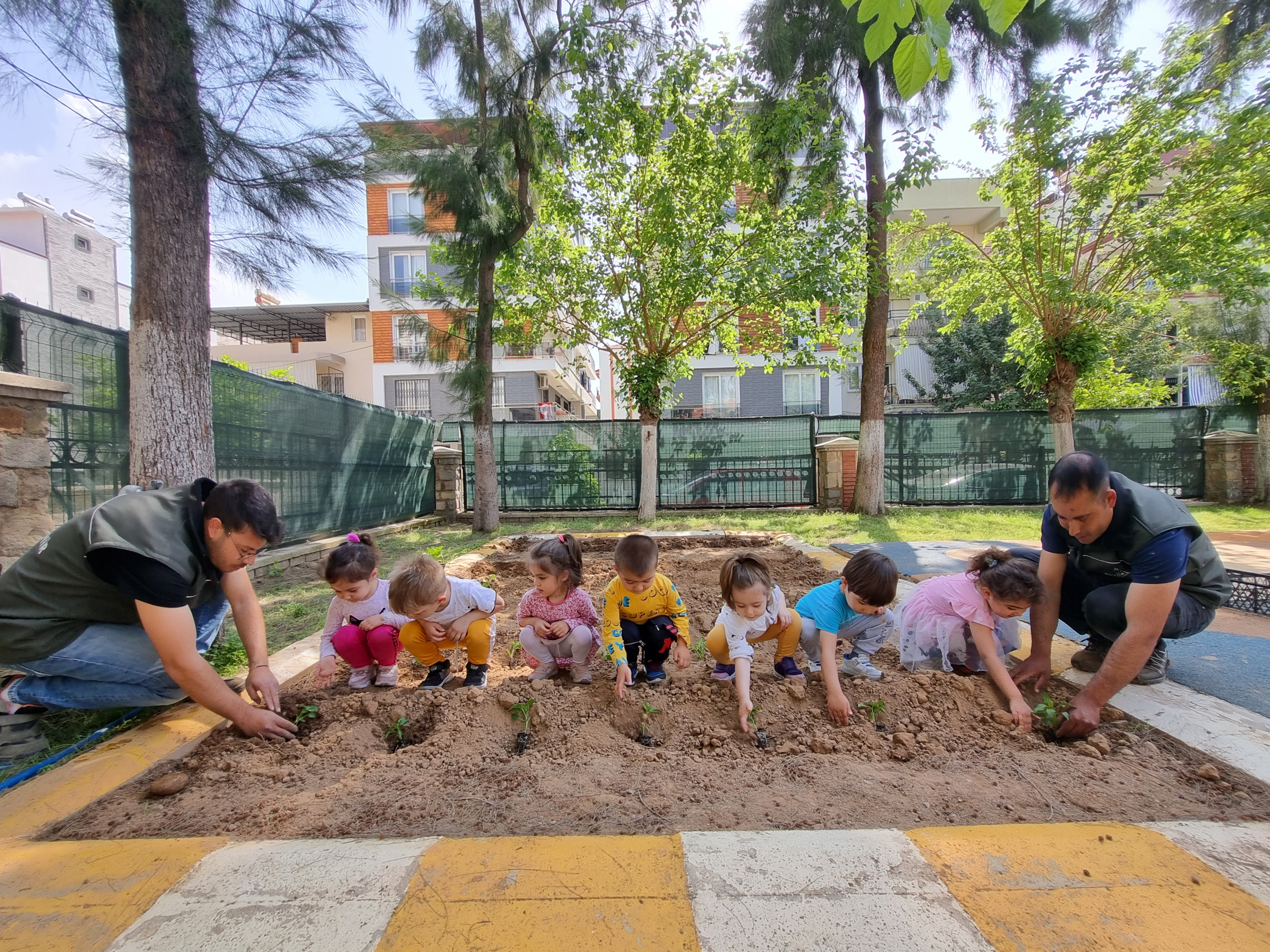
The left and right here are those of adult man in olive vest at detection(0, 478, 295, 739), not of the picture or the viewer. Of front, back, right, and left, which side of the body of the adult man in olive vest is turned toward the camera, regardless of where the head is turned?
right

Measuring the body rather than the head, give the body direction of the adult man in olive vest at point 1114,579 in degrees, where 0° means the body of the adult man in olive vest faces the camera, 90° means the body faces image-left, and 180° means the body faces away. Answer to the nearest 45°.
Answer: approximately 45°

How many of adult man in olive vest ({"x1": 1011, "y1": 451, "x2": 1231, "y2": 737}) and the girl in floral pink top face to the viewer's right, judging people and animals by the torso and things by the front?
0

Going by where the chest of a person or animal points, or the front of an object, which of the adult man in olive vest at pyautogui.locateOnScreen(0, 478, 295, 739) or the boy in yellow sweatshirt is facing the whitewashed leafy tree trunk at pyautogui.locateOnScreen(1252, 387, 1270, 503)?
the adult man in olive vest

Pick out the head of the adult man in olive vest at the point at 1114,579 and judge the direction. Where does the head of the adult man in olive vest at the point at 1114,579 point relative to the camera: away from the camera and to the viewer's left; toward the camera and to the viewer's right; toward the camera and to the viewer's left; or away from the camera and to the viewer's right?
toward the camera and to the viewer's left

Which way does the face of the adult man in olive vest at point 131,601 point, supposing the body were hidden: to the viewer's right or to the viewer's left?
to the viewer's right

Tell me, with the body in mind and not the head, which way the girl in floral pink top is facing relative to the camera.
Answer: toward the camera

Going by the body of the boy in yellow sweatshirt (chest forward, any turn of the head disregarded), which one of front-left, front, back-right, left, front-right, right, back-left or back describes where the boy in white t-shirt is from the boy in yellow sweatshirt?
right

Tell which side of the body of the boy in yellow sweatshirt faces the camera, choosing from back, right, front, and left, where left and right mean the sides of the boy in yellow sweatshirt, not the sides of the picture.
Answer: front

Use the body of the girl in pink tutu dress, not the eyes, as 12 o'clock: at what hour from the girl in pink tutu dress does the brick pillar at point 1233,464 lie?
The brick pillar is roughly at 8 o'clock from the girl in pink tutu dress.

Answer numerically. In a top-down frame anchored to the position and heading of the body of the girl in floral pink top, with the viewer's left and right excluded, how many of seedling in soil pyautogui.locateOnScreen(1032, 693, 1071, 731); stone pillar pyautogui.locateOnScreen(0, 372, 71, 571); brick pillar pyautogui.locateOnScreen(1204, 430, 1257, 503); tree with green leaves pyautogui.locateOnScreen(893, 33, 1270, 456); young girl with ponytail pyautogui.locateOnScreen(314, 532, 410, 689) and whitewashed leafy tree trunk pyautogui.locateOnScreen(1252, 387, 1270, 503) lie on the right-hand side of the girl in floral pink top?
2
